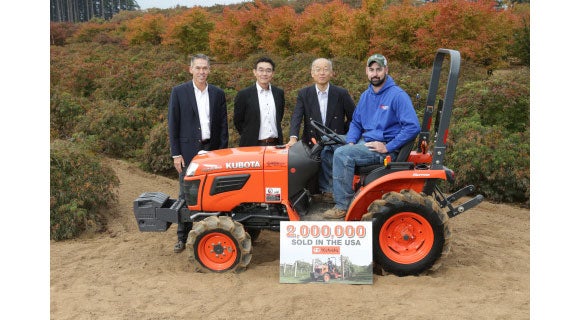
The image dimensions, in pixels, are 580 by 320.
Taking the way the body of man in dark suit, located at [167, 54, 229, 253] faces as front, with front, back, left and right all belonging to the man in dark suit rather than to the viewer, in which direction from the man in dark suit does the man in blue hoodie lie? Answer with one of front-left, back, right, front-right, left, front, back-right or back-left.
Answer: front-left

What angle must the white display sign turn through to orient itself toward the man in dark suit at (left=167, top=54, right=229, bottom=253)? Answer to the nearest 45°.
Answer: approximately 135° to its right

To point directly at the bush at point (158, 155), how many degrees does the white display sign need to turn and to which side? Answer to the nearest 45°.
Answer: approximately 135° to its right

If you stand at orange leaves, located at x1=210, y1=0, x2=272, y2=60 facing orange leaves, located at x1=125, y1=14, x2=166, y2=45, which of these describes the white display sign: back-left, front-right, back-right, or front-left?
back-left

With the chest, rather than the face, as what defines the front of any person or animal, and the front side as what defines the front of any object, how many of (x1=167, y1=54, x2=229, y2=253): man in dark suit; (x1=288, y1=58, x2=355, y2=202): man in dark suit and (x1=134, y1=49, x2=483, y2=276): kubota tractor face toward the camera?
2

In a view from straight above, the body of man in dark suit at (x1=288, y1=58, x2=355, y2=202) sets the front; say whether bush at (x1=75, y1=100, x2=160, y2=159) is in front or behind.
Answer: behind

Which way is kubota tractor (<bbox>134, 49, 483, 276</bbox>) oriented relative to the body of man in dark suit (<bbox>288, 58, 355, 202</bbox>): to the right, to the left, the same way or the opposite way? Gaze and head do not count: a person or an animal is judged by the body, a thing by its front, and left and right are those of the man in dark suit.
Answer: to the right

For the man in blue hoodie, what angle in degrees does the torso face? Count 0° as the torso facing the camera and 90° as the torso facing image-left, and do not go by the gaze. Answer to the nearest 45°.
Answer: approximately 45°

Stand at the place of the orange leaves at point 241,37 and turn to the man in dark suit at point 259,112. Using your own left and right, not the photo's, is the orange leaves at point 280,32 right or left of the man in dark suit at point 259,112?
left

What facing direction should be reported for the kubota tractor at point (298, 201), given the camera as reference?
facing to the left of the viewer

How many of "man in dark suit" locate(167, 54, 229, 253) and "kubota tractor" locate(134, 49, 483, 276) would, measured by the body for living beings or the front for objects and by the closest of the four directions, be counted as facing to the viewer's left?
1

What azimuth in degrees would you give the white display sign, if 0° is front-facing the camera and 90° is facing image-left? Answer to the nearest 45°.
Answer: approximately 0°

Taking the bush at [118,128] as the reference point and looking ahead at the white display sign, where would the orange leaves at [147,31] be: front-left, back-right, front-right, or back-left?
back-left

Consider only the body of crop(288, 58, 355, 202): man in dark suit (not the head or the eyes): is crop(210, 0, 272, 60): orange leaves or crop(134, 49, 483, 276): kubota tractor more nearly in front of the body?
the kubota tractor

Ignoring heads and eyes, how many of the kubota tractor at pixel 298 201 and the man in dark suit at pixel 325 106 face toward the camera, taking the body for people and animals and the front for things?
1

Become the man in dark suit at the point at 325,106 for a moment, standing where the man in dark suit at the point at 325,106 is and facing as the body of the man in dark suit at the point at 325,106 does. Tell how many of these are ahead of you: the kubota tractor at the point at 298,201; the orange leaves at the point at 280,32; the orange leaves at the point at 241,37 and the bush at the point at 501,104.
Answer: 1
